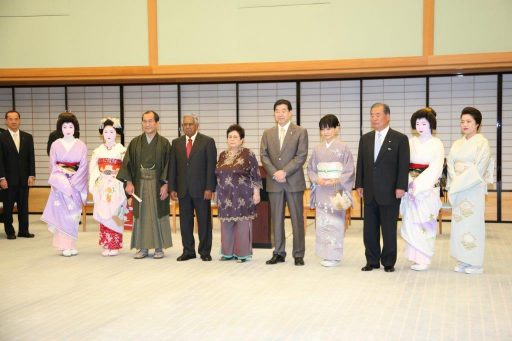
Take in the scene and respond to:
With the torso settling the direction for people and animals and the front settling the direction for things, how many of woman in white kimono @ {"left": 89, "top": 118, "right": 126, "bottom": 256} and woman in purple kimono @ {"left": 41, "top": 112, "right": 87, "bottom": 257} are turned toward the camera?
2

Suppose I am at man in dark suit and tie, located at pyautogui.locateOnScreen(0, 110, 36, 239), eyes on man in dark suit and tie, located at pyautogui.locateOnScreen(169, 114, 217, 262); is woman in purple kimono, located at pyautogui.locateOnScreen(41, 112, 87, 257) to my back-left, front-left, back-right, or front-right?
front-right

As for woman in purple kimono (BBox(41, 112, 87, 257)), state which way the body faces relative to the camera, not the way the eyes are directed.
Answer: toward the camera

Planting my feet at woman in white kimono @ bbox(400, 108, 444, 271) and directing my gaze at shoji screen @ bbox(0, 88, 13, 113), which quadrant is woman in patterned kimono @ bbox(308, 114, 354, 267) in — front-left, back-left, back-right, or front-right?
front-left

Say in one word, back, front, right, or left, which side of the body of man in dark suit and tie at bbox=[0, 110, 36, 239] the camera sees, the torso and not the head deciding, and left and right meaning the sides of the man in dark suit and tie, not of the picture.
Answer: front

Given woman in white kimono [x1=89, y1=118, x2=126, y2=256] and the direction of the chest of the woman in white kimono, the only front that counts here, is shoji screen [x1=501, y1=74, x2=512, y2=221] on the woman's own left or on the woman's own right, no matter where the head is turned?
on the woman's own left

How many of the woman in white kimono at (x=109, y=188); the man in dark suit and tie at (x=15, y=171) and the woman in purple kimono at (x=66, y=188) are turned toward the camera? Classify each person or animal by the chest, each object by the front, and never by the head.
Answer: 3

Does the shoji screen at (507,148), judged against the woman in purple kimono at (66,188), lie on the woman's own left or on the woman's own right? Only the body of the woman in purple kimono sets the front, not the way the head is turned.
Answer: on the woman's own left

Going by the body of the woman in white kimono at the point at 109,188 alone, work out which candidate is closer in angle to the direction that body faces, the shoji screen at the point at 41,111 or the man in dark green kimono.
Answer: the man in dark green kimono

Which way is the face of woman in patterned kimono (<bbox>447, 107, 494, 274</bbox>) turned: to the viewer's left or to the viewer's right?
to the viewer's left

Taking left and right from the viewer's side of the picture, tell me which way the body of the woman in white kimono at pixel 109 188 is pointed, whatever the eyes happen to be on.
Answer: facing the viewer

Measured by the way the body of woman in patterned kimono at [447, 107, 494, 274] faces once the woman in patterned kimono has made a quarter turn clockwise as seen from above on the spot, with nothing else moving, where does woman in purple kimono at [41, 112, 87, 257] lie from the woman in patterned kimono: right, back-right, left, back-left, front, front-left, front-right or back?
front-left
